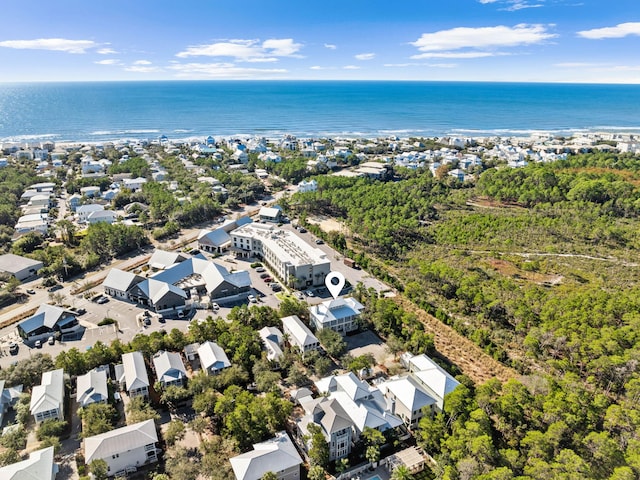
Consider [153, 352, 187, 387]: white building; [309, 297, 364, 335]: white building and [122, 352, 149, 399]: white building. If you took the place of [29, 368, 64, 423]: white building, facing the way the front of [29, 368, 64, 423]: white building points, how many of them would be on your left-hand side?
3

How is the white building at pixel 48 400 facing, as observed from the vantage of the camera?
facing the viewer

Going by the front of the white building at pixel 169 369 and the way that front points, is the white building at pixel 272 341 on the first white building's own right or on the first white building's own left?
on the first white building's own left

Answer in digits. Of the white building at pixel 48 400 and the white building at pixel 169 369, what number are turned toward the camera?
2

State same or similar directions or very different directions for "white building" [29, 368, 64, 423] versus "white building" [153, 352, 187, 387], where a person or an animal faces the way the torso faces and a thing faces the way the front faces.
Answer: same or similar directions

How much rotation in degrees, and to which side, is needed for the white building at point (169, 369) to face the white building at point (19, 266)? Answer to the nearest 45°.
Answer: approximately 135° to its right

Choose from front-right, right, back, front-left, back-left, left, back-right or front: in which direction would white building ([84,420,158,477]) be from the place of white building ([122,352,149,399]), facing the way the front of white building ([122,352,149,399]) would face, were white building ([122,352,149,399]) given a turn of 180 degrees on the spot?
back

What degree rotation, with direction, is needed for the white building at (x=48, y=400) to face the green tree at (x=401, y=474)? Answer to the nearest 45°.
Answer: approximately 45° to its left

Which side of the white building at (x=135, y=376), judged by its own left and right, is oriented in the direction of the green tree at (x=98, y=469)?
front

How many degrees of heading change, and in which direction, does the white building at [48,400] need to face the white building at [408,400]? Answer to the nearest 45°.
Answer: approximately 45° to its left

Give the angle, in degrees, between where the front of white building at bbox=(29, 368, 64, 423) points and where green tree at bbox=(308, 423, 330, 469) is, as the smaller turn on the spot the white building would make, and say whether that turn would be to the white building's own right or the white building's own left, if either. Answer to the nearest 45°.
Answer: approximately 45° to the white building's own left

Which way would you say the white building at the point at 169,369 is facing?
toward the camera

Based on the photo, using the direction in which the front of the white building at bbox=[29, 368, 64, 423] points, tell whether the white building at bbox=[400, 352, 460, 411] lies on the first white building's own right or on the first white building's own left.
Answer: on the first white building's own left
